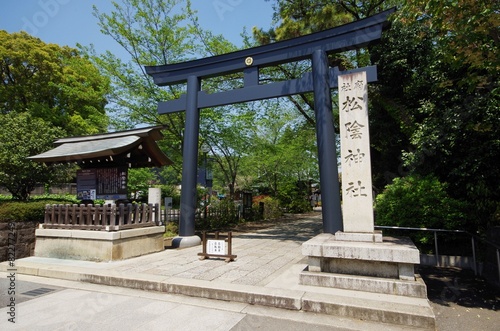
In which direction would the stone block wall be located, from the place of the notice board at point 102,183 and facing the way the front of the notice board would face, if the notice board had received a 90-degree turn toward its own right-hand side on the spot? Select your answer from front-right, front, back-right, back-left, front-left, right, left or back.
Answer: front

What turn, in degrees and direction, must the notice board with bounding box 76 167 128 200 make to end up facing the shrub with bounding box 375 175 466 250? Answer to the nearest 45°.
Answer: approximately 45° to its left

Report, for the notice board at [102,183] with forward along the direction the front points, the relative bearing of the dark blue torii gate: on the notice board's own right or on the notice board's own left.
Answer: on the notice board's own left

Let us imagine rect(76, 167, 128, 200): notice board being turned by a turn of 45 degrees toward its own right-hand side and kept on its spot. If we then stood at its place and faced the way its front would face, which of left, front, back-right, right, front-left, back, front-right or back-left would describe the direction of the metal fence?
left

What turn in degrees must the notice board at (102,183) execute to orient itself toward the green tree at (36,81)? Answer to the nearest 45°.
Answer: approximately 180°

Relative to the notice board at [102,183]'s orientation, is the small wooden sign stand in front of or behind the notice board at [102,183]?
in front

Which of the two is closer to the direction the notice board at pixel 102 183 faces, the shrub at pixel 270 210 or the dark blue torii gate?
the dark blue torii gate

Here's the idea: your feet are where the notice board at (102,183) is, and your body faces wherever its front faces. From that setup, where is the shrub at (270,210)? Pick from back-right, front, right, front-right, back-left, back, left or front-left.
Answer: back-left

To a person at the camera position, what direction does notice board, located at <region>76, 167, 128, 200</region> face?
facing the viewer
